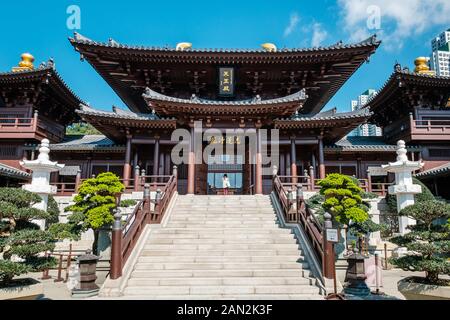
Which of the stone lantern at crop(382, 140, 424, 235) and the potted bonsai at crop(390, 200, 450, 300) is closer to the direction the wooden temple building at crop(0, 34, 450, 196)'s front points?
the potted bonsai

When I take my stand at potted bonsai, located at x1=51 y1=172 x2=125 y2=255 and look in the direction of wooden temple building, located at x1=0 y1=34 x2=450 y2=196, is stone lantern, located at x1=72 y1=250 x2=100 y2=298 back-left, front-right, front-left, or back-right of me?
back-right

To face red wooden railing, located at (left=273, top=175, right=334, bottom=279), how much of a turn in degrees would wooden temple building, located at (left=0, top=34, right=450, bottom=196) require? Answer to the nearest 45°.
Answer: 0° — it already faces it

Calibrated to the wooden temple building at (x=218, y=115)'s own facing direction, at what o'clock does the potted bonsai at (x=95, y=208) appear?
The potted bonsai is roughly at 1 o'clock from the wooden temple building.

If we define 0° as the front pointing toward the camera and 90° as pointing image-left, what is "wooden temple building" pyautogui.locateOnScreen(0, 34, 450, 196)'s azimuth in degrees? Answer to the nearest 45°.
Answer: approximately 0°

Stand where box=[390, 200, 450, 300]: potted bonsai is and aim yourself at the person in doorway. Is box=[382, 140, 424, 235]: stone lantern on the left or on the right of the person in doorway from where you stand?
right

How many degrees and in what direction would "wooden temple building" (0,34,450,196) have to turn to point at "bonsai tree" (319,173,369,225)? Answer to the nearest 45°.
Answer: approximately 45° to its left

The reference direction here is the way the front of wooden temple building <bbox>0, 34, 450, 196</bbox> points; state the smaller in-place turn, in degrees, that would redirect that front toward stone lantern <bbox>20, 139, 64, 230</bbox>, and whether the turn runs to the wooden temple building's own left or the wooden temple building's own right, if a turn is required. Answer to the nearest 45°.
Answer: approximately 45° to the wooden temple building's own right
